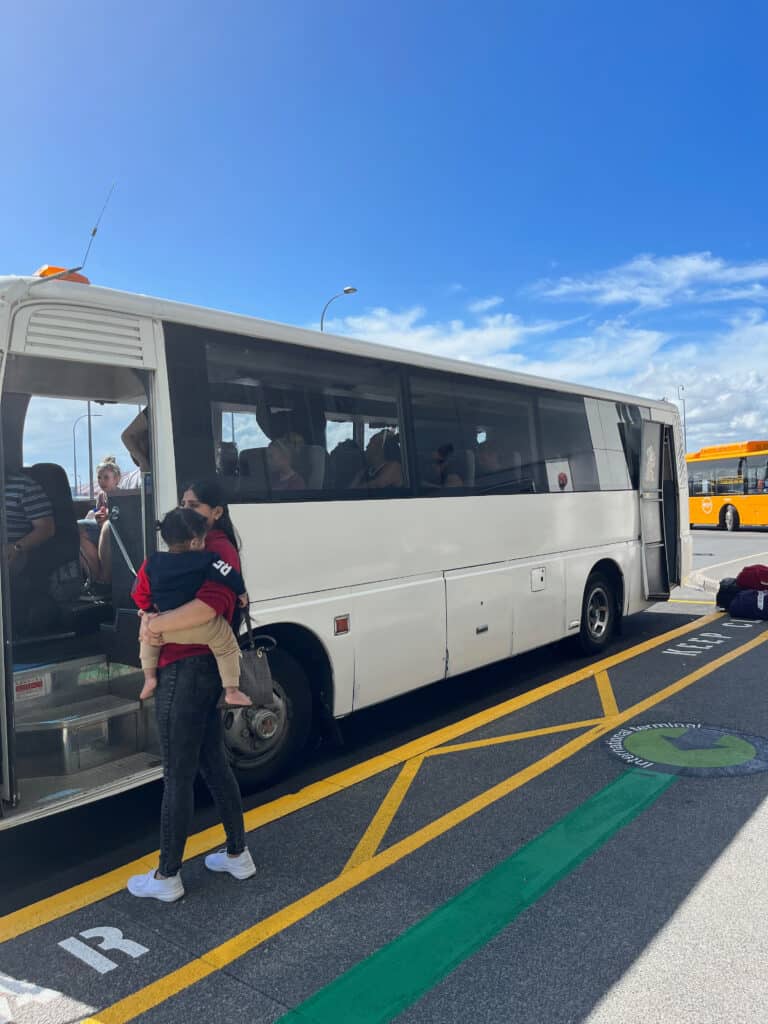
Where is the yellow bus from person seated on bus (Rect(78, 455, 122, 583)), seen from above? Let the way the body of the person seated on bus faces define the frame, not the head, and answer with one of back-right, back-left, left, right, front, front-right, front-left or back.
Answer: back

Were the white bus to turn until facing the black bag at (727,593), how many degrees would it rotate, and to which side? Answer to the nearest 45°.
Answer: approximately 180°

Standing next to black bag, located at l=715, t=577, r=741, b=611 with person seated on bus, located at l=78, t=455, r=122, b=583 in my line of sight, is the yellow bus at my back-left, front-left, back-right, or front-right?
back-right

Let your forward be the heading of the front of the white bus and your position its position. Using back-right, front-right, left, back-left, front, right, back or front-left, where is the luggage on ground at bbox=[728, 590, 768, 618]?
back

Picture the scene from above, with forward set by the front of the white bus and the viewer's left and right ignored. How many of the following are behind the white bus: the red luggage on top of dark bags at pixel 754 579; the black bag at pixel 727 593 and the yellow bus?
3

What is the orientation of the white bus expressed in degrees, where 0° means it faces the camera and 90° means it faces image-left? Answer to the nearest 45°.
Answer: approximately 45°

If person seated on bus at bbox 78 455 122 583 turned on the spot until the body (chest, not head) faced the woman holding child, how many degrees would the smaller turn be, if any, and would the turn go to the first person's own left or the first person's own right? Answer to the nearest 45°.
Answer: approximately 45° to the first person's own left

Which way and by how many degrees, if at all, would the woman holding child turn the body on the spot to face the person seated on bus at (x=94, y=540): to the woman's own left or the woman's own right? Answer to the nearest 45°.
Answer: approximately 90° to the woman's own right
